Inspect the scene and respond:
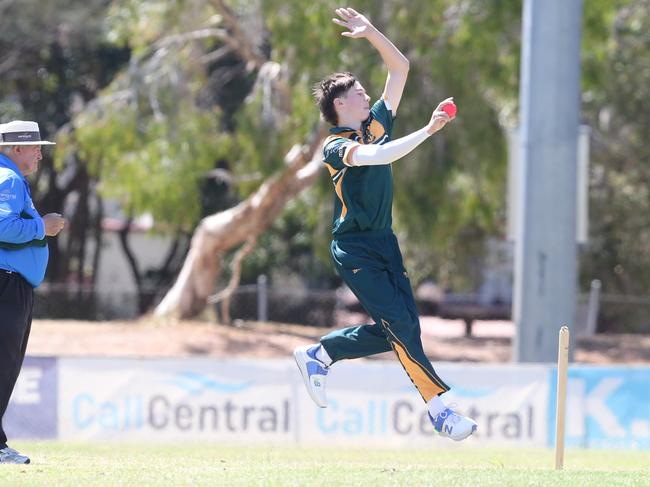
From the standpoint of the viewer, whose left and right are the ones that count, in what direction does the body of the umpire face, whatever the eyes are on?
facing to the right of the viewer

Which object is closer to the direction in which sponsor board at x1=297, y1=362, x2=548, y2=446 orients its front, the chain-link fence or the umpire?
the umpire

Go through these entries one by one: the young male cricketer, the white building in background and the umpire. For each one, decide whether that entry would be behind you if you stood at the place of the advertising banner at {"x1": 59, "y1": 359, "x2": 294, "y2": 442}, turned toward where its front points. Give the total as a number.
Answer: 1

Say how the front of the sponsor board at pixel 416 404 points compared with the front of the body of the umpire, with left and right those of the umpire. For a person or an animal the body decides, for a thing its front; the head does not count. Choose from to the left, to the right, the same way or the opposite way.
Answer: to the right

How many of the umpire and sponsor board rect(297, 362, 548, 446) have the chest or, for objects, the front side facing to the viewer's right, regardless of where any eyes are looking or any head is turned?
1

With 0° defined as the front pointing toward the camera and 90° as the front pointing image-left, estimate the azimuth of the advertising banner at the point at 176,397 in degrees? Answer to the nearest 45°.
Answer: approximately 0°

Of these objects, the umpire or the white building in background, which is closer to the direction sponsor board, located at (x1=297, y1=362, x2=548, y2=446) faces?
the umpire

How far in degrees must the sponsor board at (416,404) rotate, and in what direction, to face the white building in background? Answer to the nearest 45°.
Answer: approximately 135° to its right

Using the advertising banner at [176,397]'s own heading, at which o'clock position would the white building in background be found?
The white building in background is roughly at 6 o'clock from the advertising banner.

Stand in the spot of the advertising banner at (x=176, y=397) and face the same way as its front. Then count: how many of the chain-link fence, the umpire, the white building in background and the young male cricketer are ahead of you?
2

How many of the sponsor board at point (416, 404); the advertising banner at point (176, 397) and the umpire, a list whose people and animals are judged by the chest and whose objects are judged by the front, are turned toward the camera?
2

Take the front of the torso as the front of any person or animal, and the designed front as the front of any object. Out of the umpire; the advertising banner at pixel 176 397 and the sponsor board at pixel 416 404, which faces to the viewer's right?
the umpire
